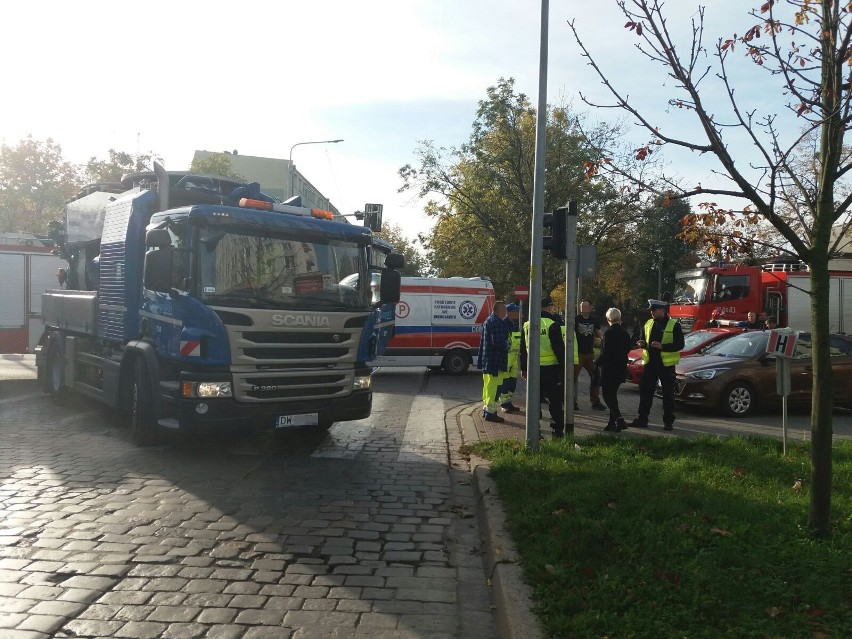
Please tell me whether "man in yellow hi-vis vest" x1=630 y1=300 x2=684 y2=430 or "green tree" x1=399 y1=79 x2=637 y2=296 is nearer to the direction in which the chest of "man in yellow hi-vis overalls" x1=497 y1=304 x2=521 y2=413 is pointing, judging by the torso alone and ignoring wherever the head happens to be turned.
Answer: the man in yellow hi-vis vest

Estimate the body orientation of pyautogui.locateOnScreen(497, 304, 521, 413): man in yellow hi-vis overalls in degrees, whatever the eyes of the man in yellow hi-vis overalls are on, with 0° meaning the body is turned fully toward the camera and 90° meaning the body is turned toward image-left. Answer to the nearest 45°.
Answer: approximately 270°

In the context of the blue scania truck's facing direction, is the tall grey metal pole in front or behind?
in front

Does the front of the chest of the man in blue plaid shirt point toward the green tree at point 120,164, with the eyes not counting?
no

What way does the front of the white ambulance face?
to the viewer's left

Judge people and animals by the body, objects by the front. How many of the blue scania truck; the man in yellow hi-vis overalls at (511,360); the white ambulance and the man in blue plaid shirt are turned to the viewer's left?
1

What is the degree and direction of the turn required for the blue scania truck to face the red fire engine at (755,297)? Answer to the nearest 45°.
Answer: approximately 90° to its left

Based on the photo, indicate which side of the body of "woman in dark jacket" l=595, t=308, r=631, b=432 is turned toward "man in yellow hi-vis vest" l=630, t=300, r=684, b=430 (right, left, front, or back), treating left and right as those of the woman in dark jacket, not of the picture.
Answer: right

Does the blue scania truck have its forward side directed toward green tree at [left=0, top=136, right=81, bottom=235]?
no

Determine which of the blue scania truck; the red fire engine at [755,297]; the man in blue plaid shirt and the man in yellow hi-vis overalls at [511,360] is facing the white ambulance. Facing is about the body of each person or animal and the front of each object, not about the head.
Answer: the red fire engine

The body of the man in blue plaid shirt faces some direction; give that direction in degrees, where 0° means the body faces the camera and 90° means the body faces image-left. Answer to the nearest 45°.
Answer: approximately 270°

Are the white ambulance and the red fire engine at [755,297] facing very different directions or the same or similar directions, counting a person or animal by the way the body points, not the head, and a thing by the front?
same or similar directions

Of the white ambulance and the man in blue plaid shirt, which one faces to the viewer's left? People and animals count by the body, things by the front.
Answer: the white ambulance

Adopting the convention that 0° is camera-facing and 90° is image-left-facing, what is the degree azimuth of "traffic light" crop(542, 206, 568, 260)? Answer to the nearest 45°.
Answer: approximately 90°

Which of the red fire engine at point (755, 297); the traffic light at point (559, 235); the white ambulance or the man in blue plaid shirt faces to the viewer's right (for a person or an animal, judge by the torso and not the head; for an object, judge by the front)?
the man in blue plaid shirt

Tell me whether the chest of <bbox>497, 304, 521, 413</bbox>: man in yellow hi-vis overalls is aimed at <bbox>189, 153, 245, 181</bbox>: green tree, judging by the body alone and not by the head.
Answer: no

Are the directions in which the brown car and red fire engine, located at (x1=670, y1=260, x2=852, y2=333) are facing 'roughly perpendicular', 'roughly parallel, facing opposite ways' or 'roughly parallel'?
roughly parallel
